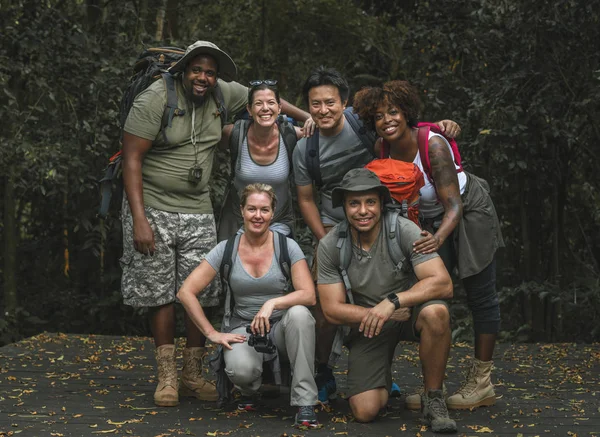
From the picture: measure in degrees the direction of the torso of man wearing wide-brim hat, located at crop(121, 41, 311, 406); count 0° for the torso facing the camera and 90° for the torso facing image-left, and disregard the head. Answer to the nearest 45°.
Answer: approximately 315°

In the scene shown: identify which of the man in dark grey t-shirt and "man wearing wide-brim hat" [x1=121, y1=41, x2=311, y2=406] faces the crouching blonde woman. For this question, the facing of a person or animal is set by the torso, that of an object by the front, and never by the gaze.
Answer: the man wearing wide-brim hat

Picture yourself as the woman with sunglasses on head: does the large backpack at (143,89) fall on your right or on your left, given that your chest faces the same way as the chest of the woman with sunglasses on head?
on your right

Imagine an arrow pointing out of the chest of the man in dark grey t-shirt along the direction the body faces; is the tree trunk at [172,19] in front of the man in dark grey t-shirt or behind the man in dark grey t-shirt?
behind
